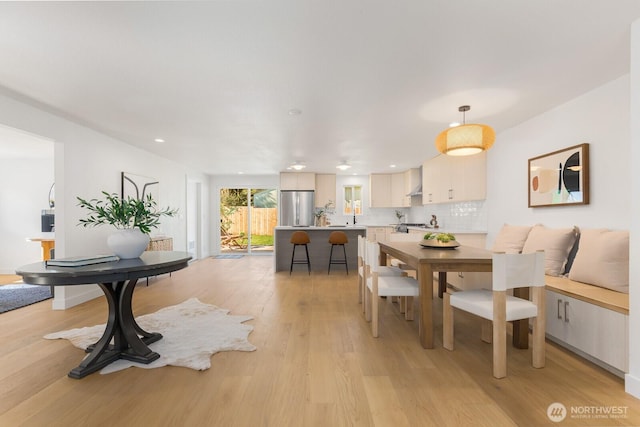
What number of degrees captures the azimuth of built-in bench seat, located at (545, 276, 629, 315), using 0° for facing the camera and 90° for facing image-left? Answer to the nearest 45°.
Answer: approximately 45°

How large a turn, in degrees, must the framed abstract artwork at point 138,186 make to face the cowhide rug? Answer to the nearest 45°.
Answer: approximately 45° to its right

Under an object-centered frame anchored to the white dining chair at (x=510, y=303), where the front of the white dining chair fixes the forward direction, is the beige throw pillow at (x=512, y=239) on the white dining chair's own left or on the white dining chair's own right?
on the white dining chair's own right

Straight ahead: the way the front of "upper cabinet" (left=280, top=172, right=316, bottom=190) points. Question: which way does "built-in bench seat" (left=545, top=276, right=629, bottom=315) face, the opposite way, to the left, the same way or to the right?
to the right

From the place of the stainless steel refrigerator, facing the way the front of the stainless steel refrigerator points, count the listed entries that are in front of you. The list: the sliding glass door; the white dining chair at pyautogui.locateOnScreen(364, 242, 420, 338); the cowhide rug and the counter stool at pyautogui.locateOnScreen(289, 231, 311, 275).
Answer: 3

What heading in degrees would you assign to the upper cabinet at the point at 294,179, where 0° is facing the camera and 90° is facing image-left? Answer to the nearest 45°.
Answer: approximately 0°

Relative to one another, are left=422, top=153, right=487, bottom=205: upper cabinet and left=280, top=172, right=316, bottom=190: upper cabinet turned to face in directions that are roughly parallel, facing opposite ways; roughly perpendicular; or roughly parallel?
roughly perpendicular

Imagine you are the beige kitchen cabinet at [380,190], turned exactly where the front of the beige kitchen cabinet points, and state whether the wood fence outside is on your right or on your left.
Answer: on your right

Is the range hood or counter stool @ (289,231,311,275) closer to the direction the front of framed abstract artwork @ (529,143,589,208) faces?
the counter stool

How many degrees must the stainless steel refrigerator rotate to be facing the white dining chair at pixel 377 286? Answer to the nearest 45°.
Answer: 0° — it already faces it

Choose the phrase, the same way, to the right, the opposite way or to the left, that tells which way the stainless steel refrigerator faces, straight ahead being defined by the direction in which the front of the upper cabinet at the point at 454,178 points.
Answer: to the left
